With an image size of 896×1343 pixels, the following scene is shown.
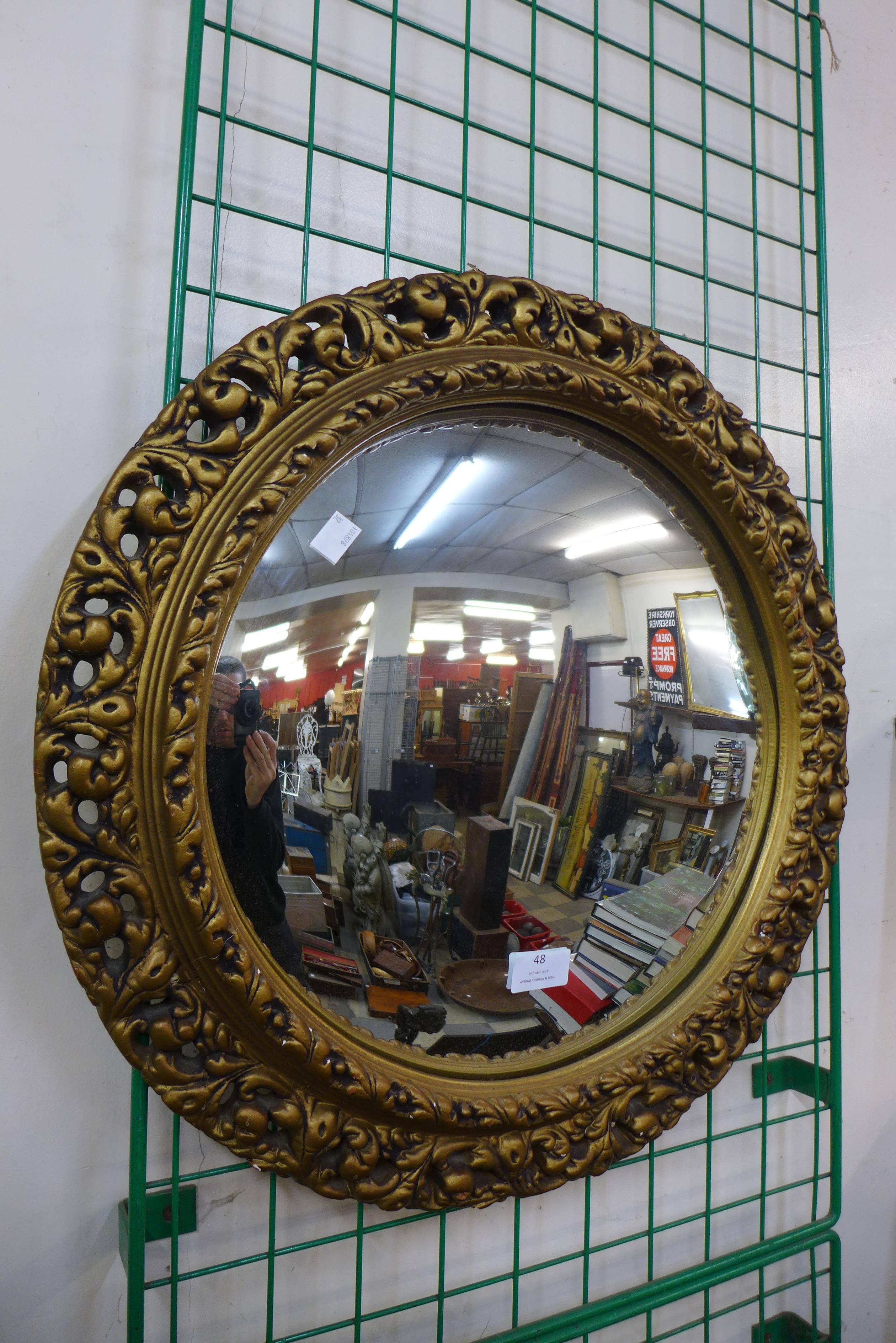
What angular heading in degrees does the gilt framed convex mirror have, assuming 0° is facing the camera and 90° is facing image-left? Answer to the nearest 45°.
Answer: approximately 315°
